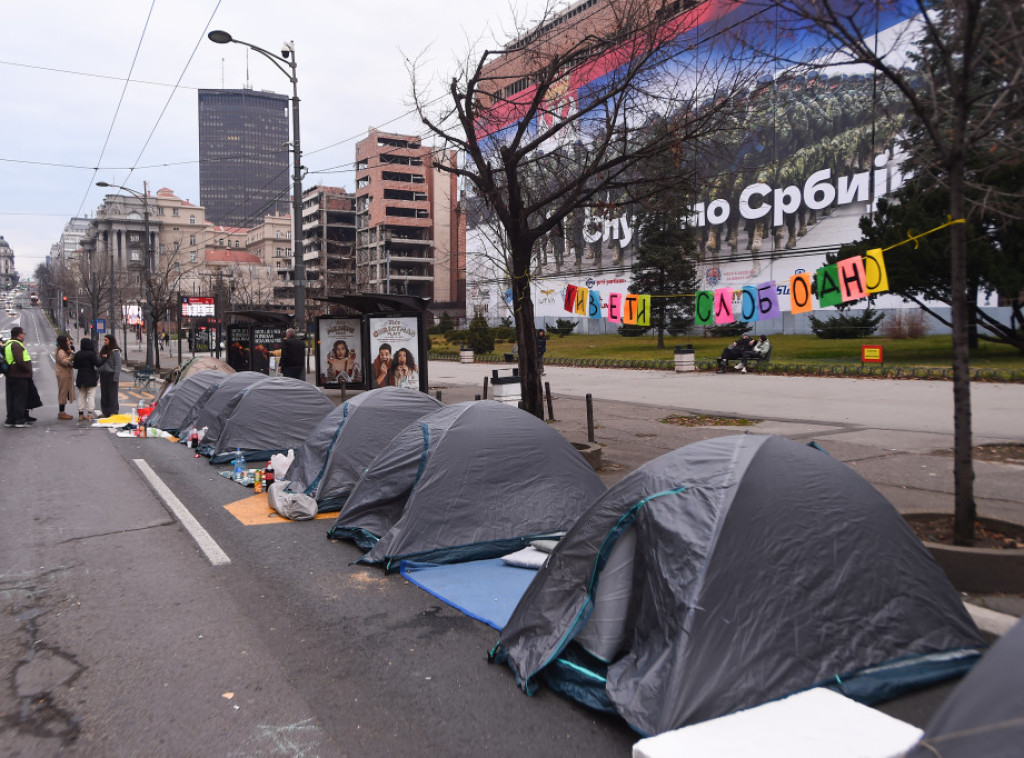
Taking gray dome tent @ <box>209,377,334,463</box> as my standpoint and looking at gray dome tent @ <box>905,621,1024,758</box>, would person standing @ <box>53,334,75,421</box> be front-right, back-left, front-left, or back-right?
back-right

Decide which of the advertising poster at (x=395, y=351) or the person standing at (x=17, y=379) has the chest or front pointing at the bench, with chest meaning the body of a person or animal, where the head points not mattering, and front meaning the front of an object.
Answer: the person standing

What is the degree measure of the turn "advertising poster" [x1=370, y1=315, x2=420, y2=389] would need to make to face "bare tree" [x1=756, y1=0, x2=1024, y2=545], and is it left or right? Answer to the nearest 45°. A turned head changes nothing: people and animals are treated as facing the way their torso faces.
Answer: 0° — it already faces it

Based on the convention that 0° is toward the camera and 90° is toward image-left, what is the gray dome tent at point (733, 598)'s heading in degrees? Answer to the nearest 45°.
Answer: approximately 45°

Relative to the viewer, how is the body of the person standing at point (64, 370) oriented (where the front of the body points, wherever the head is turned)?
to the viewer's right

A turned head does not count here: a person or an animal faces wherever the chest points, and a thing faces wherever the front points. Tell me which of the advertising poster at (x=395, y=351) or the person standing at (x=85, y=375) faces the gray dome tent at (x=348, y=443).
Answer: the advertising poster

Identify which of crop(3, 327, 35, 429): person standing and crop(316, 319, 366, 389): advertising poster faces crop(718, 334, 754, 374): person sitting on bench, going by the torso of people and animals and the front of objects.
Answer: the person standing

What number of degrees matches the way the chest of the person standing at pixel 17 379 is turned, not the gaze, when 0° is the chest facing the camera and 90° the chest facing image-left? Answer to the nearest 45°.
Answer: approximately 270°

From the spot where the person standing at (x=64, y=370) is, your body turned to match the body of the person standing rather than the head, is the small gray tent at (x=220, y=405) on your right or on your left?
on your right

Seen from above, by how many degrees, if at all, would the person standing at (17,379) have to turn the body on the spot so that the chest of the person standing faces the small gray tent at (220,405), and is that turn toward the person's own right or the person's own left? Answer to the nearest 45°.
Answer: approximately 45° to the person's own right
